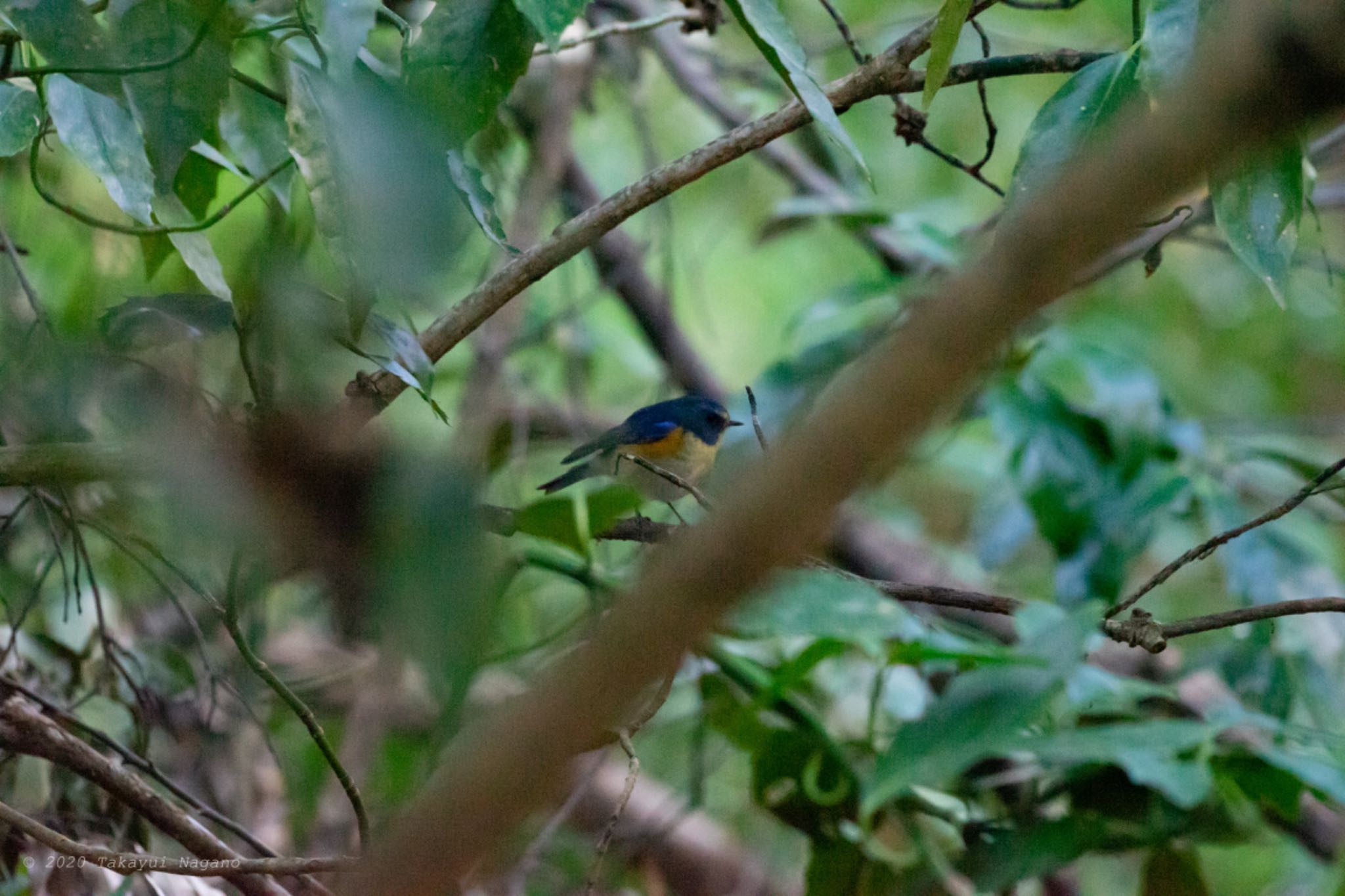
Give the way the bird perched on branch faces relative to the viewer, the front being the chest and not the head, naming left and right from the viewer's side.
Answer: facing to the right of the viewer
